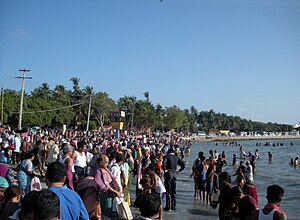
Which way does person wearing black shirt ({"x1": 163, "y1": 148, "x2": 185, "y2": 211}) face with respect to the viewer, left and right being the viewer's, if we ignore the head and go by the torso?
facing away from the viewer

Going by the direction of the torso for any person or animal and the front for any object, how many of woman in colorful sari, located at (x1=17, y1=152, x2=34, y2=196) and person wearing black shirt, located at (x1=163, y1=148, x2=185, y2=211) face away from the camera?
1

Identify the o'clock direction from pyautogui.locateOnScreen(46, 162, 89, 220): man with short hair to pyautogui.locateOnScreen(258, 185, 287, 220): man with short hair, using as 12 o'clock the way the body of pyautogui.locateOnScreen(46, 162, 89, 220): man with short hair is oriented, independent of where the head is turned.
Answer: pyautogui.locateOnScreen(258, 185, 287, 220): man with short hair is roughly at 3 o'clock from pyautogui.locateOnScreen(46, 162, 89, 220): man with short hair.

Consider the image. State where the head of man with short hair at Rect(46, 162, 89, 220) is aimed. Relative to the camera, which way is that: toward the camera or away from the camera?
away from the camera

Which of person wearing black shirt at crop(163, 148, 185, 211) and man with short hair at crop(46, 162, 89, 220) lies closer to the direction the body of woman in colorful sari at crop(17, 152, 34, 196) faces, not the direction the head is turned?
the person wearing black shirt

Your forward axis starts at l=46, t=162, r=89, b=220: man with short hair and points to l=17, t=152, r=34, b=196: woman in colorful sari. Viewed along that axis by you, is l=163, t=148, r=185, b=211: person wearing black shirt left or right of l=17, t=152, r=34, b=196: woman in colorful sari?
right

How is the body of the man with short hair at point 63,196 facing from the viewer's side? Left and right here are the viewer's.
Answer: facing away from the viewer
